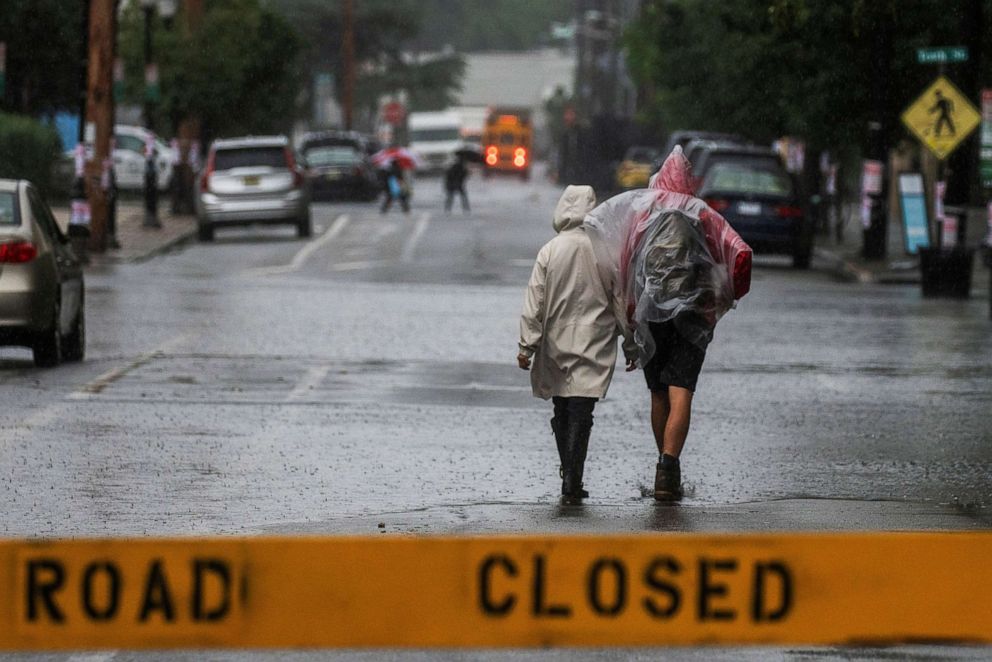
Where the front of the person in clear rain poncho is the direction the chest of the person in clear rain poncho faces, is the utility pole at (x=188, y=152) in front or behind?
in front

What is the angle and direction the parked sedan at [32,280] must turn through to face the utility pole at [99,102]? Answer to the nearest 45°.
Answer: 0° — it already faces it

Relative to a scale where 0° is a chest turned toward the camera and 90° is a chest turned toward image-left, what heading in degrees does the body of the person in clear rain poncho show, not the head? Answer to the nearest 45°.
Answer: approximately 180°

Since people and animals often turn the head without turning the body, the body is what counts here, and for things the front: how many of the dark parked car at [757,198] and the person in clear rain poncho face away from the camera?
2

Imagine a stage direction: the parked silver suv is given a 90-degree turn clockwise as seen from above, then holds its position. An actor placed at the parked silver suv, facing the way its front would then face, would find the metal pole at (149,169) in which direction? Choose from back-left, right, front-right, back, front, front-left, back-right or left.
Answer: back-left

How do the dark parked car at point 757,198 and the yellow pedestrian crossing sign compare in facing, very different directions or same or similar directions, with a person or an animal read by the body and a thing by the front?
very different directions

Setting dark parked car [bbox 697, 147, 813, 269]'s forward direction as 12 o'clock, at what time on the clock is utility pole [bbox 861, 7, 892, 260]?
The utility pole is roughly at 2 o'clock from the dark parked car.

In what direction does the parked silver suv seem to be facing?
away from the camera

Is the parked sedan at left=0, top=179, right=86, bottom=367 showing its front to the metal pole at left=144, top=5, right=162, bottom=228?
yes

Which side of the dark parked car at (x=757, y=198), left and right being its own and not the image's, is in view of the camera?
back

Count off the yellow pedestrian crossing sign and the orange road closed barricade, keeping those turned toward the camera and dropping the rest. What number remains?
2

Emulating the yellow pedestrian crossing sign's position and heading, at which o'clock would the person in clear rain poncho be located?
The person in clear rain poncho is roughly at 12 o'clock from the yellow pedestrian crossing sign.

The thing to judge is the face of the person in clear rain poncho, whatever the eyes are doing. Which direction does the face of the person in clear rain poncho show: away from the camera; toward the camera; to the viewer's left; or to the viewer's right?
away from the camera

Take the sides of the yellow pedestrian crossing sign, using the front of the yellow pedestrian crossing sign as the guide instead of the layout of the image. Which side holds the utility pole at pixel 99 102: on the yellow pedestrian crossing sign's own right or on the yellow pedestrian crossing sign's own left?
on the yellow pedestrian crossing sign's own right

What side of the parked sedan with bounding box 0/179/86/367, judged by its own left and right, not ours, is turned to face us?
back

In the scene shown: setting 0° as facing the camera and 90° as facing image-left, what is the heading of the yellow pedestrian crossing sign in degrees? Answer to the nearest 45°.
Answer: approximately 0°
